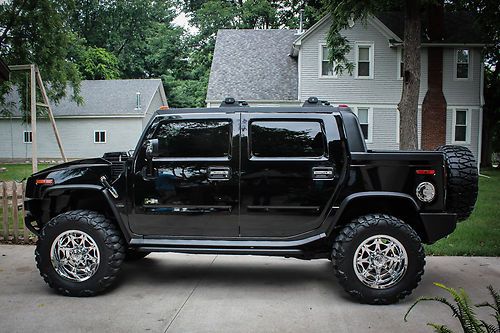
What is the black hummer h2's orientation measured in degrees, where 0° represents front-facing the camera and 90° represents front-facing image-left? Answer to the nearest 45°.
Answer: approximately 90°

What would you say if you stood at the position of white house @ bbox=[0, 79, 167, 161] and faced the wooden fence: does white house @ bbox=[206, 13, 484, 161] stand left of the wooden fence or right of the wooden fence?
left

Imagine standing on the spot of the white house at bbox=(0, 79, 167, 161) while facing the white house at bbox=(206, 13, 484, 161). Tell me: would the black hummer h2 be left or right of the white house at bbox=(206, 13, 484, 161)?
right

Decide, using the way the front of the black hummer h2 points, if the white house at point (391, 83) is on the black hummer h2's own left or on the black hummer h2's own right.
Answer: on the black hummer h2's own right

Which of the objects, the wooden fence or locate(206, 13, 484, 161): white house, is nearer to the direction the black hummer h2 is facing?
the wooden fence

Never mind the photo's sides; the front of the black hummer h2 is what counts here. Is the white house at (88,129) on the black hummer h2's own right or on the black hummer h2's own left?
on the black hummer h2's own right

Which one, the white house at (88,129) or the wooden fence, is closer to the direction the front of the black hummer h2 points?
the wooden fence

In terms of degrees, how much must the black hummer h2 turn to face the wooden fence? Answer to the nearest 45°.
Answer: approximately 45° to its right

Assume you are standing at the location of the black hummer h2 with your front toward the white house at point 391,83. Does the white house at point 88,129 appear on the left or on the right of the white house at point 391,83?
left
